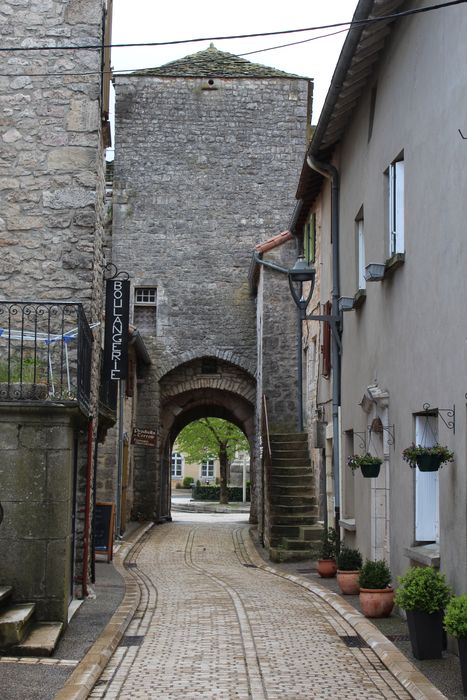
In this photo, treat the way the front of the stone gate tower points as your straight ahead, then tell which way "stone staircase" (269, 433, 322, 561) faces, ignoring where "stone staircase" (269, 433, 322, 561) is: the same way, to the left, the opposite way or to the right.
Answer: the same way

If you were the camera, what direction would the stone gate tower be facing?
facing the viewer

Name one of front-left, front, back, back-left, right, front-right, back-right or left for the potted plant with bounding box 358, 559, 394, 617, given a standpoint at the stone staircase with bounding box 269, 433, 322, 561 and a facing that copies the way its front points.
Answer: front

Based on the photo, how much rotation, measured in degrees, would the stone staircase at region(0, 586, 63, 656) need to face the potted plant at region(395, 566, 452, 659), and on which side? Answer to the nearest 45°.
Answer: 0° — it already faces it

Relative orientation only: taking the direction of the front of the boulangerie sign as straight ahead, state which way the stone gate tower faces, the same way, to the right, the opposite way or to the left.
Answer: the same way

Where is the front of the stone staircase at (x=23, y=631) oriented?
to the viewer's right

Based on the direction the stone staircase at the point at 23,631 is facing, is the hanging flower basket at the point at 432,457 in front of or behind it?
in front

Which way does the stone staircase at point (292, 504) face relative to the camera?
toward the camera

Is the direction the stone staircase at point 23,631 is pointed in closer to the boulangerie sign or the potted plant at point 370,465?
the potted plant

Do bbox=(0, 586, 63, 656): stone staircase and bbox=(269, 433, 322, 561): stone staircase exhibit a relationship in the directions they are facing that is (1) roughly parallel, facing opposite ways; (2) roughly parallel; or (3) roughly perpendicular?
roughly perpendicular

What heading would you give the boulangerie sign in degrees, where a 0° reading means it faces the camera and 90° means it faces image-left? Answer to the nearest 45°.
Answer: approximately 0°

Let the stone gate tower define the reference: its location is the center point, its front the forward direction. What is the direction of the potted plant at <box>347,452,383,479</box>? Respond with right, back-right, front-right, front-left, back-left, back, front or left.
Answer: front

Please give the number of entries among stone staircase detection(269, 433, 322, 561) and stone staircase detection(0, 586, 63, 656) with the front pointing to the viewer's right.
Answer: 1

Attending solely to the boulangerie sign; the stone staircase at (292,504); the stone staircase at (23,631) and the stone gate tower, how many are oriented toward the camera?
3

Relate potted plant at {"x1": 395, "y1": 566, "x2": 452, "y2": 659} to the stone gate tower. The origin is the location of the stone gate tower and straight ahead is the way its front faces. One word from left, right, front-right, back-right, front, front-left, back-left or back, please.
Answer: front
